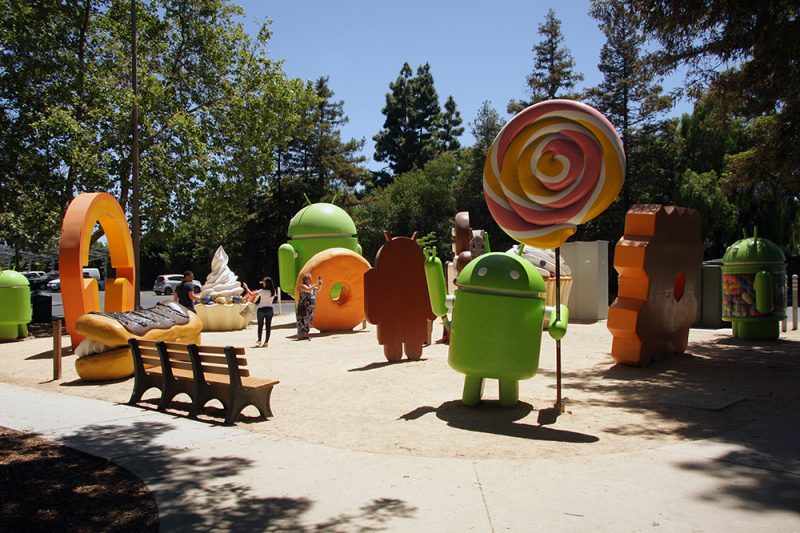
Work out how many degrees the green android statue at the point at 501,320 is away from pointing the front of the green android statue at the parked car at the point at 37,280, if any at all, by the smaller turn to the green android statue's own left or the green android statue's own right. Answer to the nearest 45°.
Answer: approximately 135° to the green android statue's own right

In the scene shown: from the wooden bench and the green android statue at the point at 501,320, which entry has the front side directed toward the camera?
the green android statue

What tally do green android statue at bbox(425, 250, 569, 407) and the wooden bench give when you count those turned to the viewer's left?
0

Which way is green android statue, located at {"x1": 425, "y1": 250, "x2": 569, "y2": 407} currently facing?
toward the camera

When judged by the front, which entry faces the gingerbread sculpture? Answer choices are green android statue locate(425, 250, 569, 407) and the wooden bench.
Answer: the wooden bench

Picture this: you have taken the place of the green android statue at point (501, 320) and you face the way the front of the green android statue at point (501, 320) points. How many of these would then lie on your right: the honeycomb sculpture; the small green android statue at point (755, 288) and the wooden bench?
1

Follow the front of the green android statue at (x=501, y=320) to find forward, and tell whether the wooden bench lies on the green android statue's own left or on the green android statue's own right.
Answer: on the green android statue's own right

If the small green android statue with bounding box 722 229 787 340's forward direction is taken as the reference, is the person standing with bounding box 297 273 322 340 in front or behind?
in front

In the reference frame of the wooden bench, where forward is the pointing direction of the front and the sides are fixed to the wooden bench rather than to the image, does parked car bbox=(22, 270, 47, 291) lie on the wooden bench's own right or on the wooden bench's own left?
on the wooden bench's own left

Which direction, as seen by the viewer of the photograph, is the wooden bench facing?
facing away from the viewer and to the right of the viewer
